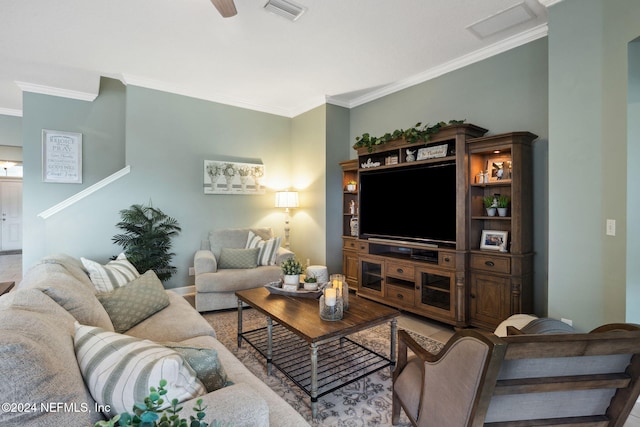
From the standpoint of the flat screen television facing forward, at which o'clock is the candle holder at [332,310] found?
The candle holder is roughly at 11 o'clock from the flat screen television.

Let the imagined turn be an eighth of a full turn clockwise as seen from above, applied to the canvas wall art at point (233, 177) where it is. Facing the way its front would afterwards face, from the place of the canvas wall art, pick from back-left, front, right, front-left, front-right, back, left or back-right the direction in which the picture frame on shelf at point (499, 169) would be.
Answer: front-left

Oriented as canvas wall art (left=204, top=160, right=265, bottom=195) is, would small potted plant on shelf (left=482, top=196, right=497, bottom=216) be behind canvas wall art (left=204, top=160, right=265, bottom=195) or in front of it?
in front

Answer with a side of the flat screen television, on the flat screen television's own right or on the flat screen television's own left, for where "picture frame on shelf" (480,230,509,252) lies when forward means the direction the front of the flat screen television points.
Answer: on the flat screen television's own left

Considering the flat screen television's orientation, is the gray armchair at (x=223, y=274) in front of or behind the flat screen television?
in front

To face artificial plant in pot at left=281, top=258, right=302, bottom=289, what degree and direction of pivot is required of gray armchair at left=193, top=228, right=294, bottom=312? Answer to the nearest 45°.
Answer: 0° — it already faces it

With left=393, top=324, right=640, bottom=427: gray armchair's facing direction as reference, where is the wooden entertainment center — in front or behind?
in front

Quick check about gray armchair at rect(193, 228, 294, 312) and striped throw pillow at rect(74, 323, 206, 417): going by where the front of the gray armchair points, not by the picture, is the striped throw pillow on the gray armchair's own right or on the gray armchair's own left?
on the gray armchair's own right

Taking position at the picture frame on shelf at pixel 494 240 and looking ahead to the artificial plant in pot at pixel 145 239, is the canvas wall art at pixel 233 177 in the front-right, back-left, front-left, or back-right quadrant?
front-right

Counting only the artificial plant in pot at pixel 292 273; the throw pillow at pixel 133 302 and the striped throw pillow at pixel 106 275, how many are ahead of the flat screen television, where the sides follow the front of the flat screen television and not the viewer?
3

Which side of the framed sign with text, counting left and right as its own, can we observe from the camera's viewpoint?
front

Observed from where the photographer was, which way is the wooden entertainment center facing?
facing the viewer and to the left of the viewer

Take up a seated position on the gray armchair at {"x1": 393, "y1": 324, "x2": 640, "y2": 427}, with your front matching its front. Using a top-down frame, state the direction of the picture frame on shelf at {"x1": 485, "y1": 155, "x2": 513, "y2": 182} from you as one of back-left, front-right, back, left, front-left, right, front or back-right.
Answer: front-right

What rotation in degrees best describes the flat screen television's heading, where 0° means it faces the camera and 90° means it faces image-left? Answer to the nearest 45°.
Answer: approximately 45°

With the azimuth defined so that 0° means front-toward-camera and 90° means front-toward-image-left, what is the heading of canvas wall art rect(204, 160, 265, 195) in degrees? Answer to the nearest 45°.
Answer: approximately 315°
